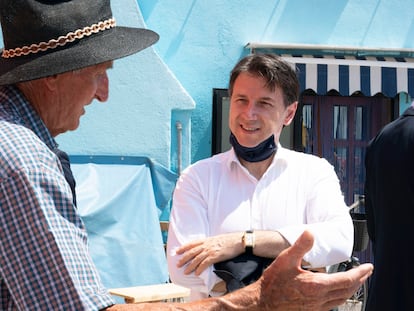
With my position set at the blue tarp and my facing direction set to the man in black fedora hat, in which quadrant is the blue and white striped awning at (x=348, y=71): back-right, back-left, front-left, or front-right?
back-left

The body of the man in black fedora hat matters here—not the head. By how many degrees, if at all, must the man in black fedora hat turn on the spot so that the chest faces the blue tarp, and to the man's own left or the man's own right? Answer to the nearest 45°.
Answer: approximately 90° to the man's own left

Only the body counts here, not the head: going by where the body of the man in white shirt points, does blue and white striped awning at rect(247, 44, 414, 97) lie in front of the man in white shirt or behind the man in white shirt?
behind

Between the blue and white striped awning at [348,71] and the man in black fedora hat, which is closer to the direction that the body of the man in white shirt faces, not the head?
the man in black fedora hat

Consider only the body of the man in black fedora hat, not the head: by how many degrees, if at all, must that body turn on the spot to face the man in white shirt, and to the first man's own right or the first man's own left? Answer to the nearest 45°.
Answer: approximately 45° to the first man's own left

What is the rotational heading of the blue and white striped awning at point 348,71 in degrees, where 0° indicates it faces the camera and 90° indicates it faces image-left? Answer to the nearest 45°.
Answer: approximately 0°

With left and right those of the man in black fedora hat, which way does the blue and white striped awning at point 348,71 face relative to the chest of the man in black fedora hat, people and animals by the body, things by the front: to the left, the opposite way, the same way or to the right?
to the right

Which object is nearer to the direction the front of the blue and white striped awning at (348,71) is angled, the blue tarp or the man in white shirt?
the man in white shirt

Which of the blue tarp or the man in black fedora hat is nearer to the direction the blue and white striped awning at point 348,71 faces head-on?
the man in black fedora hat

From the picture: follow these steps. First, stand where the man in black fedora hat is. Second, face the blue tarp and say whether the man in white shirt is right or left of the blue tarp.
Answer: right

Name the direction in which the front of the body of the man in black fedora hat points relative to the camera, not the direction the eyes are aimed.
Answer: to the viewer's right

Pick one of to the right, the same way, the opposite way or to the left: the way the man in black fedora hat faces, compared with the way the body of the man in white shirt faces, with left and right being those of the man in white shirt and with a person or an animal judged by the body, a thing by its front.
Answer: to the left

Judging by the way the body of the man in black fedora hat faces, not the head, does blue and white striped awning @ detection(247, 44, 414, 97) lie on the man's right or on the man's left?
on the man's left
